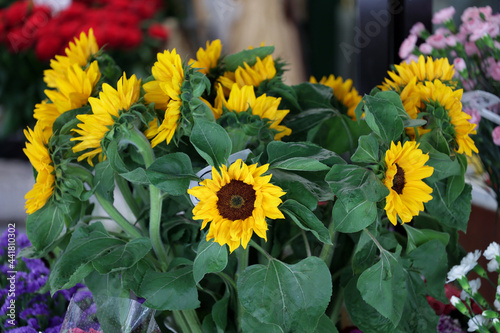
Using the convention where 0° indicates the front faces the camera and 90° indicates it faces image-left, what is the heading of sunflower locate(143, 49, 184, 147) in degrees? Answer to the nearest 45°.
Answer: approximately 90°

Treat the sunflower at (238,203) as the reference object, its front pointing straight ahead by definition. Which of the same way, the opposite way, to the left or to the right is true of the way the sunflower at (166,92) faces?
to the right

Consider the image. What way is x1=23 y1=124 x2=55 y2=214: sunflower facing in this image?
to the viewer's left
